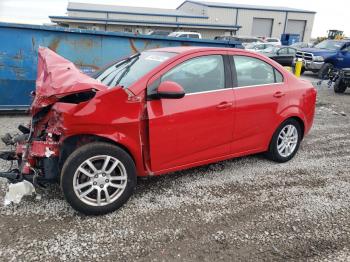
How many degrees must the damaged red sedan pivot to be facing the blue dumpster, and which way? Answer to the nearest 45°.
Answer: approximately 90° to its right

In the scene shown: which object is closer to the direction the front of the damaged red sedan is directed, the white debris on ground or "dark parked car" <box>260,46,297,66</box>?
the white debris on ground

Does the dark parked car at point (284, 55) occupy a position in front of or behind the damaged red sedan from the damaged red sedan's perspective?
behind

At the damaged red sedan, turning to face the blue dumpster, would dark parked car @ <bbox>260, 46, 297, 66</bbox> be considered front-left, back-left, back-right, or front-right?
front-right

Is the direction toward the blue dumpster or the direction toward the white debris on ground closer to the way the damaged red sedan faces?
the white debris on ground

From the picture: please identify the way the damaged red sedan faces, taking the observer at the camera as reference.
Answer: facing the viewer and to the left of the viewer
